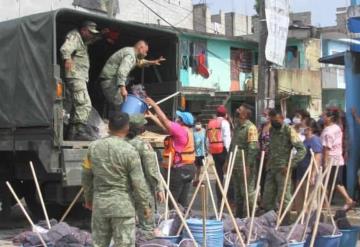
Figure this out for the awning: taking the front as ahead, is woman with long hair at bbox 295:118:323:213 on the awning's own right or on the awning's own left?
on the awning's own left

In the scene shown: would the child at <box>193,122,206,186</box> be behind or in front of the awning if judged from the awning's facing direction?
in front

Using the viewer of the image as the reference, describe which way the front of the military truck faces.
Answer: facing away from the viewer and to the left of the viewer

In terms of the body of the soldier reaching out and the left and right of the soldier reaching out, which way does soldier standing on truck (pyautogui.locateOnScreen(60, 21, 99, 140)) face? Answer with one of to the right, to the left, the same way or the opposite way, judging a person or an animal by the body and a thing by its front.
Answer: the same way

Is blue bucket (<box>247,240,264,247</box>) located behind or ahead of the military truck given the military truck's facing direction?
behind

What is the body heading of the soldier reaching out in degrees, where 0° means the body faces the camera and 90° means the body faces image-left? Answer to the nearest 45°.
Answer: approximately 270°

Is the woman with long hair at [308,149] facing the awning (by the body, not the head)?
no
